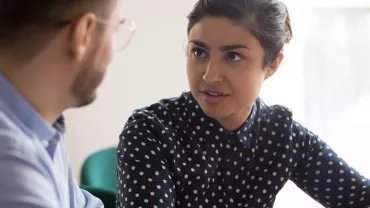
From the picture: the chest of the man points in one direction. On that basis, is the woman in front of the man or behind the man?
in front

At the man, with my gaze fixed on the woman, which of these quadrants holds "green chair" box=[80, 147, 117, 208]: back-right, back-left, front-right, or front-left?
front-left

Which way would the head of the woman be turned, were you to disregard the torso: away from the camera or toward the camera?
toward the camera

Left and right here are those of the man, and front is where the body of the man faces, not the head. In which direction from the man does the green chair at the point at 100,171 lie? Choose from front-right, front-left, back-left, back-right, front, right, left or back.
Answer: front-left

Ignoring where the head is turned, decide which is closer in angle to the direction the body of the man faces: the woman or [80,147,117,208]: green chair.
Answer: the woman

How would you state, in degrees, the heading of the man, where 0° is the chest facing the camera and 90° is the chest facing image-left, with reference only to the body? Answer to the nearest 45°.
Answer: approximately 225°

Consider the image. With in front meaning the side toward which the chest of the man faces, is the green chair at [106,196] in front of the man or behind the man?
in front

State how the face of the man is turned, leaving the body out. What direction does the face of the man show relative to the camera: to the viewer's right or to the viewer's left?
to the viewer's right

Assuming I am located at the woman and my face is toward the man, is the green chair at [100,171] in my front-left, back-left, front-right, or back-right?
back-right

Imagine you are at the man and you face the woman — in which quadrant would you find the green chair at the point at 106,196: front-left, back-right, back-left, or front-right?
front-left
